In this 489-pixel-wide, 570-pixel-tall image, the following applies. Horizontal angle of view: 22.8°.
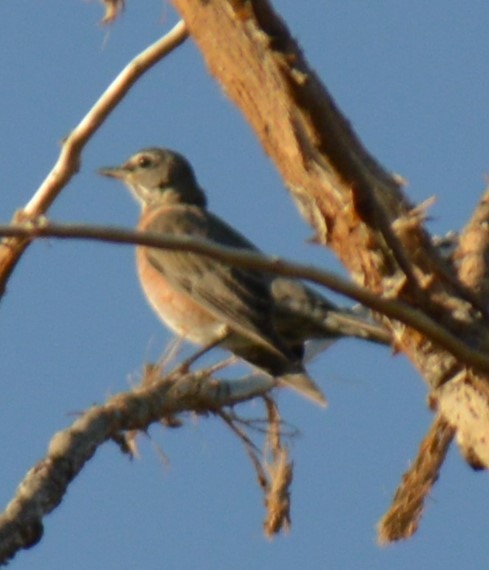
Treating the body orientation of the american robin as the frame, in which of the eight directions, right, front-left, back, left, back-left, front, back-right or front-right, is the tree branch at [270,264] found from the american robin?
left

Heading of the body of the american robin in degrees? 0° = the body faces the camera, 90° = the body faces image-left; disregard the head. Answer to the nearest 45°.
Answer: approximately 90°

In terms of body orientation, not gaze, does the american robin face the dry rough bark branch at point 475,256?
no

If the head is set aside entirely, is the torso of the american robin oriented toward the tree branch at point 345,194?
no
